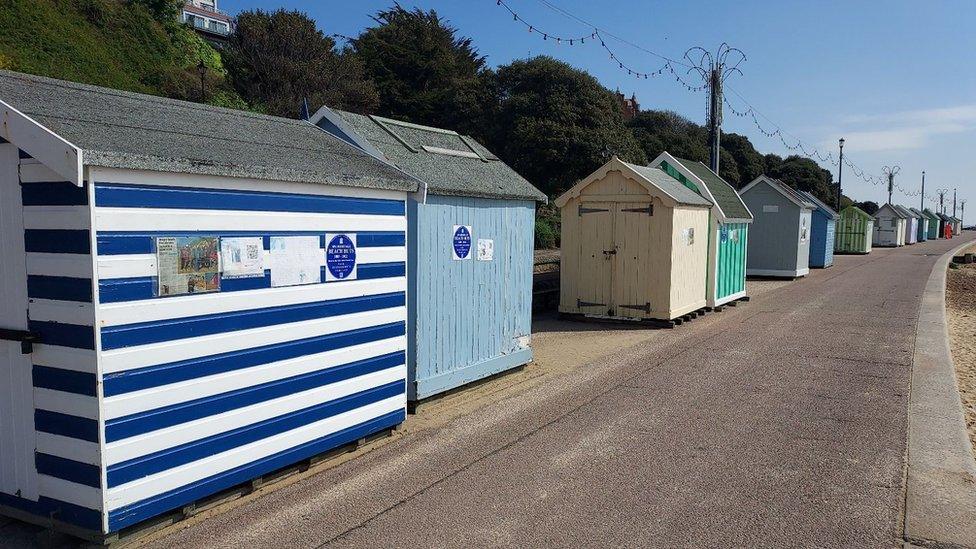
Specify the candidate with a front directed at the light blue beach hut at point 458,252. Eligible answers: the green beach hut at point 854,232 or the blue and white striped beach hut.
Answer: the green beach hut

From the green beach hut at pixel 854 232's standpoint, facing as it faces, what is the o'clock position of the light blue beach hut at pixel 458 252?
The light blue beach hut is roughly at 12 o'clock from the green beach hut.

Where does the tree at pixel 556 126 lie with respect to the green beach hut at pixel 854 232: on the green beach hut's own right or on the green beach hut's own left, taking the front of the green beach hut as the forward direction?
on the green beach hut's own right

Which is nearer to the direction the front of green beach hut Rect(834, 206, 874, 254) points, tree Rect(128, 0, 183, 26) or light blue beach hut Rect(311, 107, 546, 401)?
the light blue beach hut

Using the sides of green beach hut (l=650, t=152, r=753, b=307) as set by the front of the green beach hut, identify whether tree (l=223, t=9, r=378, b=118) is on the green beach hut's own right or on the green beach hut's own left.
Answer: on the green beach hut's own right

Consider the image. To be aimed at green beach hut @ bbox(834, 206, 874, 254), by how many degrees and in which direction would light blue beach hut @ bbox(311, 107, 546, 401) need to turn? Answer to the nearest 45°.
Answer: approximately 180°

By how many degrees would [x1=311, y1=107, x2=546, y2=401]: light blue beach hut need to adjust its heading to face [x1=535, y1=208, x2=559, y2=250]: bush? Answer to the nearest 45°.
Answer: approximately 135° to its right

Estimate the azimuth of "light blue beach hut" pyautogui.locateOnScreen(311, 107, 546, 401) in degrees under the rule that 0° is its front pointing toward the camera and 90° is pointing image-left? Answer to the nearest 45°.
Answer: approximately 45°

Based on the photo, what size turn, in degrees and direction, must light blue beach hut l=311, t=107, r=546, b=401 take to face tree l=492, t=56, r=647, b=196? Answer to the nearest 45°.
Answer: approximately 135° to its right

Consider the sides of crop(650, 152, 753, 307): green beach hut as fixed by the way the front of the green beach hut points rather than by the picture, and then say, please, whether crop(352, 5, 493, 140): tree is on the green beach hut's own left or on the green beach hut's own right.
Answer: on the green beach hut's own right
